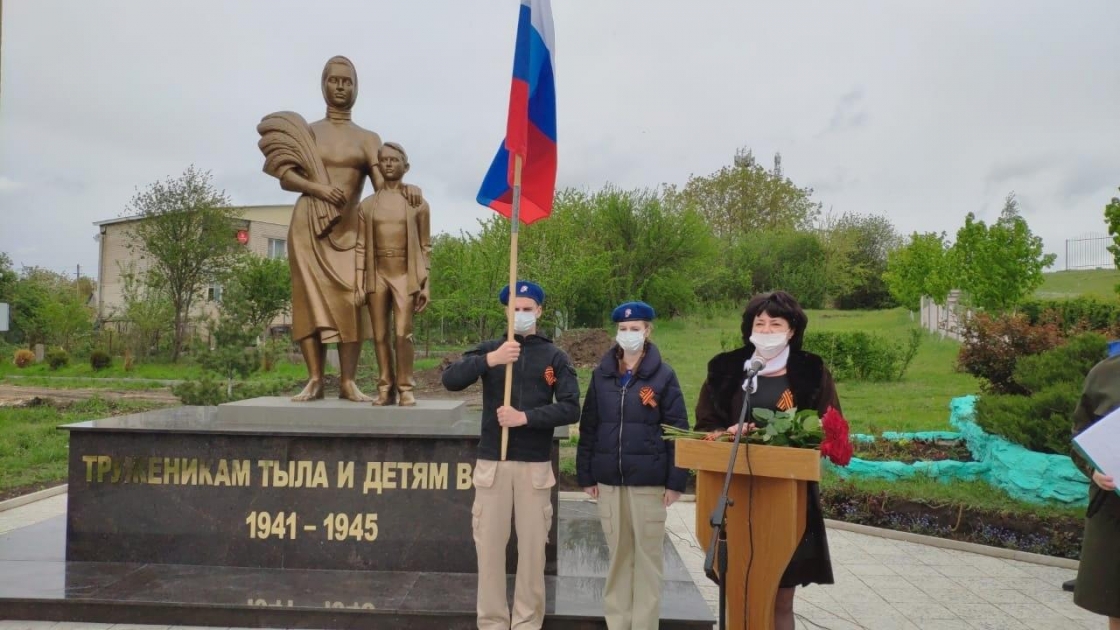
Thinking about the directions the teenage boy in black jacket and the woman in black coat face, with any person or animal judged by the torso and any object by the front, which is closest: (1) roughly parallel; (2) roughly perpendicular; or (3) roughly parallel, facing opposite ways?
roughly parallel

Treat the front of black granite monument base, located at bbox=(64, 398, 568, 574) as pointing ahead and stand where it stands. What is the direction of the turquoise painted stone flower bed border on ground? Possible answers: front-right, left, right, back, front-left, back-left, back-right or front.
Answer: left

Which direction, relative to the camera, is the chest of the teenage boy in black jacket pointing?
toward the camera

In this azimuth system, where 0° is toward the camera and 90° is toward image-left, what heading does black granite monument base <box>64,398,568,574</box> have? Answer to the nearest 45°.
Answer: approximately 0°

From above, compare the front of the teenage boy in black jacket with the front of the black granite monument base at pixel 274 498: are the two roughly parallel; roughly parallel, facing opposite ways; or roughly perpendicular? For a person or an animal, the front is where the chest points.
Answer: roughly parallel

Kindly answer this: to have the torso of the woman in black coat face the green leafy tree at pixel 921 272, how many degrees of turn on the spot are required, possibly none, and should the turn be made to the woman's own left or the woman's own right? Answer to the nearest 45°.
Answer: approximately 180°

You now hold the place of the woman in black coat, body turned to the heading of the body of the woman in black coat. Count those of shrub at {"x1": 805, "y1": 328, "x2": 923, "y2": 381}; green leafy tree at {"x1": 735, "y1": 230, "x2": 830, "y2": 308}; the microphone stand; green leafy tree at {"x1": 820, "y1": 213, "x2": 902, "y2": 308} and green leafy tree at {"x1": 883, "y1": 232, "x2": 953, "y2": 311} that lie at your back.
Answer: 4

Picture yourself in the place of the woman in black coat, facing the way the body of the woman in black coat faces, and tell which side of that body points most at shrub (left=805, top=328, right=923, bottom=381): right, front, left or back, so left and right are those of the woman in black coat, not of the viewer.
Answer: back

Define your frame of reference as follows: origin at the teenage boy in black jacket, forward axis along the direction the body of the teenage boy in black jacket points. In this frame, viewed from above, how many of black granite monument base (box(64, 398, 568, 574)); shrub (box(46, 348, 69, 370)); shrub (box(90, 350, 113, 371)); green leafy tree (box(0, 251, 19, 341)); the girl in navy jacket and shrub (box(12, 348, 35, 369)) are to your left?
1

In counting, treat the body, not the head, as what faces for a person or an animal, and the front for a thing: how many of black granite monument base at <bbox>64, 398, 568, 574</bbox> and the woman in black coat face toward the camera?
2
